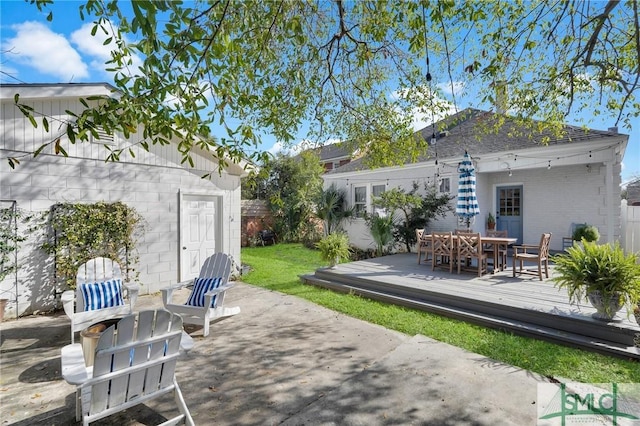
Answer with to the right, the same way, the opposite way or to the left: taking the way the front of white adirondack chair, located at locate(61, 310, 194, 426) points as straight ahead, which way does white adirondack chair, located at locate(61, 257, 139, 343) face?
the opposite way

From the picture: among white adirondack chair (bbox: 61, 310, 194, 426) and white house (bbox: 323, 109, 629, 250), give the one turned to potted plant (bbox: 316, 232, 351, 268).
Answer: the white house

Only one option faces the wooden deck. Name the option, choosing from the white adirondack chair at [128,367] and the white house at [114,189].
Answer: the white house

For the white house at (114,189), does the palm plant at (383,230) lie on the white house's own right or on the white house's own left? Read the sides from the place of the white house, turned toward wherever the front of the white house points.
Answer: on the white house's own left

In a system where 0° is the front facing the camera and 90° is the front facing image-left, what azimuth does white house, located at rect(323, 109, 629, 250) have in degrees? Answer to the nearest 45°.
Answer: approximately 45°

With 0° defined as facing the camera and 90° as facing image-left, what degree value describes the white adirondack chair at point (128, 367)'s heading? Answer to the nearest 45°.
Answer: approximately 135°

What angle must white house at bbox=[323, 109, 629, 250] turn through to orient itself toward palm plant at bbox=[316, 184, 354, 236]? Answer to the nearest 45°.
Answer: approximately 45° to its right

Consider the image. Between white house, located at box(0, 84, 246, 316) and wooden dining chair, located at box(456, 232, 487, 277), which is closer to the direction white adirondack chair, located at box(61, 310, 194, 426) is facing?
the white house
